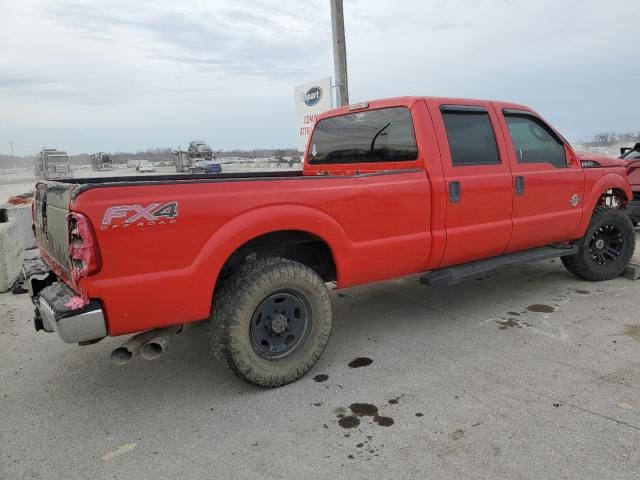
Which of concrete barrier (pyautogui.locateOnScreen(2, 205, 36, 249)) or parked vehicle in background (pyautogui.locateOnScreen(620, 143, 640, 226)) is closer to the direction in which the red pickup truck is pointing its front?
the parked vehicle in background

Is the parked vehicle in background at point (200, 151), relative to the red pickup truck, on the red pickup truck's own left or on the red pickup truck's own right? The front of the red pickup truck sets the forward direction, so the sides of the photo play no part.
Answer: on the red pickup truck's own left

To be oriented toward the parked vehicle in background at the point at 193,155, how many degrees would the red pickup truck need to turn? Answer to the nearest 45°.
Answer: approximately 45° to its left

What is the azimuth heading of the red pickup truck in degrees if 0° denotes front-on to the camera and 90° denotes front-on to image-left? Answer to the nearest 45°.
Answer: approximately 225°

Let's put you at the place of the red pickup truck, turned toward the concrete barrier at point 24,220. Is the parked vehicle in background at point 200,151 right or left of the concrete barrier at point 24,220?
right

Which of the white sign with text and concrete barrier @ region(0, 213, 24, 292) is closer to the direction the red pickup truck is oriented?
the white sign with text

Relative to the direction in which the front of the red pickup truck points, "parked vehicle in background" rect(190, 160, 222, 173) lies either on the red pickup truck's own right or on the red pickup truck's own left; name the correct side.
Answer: on the red pickup truck's own left

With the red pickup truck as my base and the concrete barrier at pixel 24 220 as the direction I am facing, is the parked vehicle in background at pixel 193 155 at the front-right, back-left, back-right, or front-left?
front-right

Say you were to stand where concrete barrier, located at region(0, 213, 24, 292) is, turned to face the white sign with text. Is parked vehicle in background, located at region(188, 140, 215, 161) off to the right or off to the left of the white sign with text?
left

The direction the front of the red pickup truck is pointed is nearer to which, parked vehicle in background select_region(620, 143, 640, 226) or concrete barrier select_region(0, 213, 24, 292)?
the parked vehicle in background

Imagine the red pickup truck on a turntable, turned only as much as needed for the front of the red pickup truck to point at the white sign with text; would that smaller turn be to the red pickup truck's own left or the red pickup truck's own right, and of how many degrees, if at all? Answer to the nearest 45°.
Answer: approximately 45° to the red pickup truck's own left

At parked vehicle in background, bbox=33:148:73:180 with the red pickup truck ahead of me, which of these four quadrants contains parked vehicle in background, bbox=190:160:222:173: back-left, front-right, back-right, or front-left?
front-left
